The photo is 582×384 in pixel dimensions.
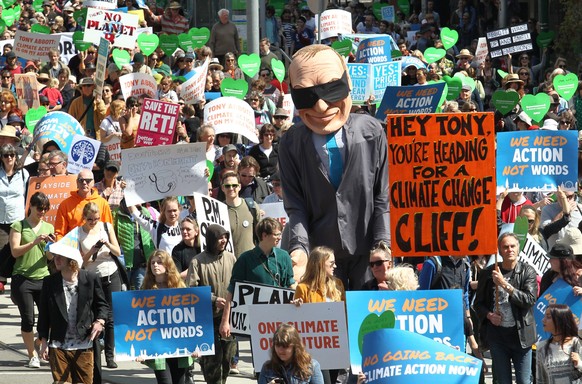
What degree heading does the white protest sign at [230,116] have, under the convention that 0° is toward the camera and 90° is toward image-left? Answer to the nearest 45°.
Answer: approximately 0°

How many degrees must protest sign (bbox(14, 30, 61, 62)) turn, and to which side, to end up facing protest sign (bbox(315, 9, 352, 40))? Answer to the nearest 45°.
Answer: approximately 90° to its left

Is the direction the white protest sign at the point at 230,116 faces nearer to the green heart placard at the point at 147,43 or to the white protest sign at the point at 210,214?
the white protest sign

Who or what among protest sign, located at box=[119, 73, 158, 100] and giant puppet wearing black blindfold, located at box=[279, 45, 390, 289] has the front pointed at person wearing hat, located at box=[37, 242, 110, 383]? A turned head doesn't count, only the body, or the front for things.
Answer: the protest sign

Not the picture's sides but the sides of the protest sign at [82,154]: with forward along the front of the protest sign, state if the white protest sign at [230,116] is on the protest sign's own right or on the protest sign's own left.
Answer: on the protest sign's own left
